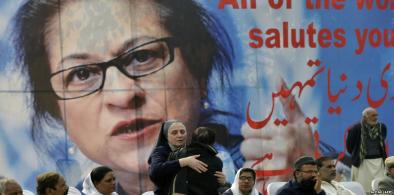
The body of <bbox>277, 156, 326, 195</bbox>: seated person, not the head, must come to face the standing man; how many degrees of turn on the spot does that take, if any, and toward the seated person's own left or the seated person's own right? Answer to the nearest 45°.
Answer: approximately 135° to the seated person's own left

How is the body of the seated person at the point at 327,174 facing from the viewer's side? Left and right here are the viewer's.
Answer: facing the viewer and to the right of the viewer

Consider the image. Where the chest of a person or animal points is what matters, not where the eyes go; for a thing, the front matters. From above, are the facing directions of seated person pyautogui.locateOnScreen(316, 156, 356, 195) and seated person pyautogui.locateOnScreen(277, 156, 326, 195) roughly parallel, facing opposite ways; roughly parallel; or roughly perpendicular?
roughly parallel

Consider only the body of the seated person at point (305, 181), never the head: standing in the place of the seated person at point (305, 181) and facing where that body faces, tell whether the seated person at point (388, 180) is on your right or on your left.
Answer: on your left

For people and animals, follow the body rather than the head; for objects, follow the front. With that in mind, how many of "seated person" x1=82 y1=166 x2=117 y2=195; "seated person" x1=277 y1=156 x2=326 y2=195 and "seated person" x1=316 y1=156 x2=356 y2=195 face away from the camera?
0

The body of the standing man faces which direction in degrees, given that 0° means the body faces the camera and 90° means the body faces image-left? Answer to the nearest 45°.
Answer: approximately 315°

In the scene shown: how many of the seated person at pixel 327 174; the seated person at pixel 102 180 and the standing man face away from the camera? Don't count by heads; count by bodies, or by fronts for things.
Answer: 0

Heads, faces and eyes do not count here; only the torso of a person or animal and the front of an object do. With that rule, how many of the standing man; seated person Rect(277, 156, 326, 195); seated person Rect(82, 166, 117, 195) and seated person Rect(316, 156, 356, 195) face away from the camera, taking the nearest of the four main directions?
0

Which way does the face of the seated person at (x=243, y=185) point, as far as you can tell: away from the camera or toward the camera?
toward the camera

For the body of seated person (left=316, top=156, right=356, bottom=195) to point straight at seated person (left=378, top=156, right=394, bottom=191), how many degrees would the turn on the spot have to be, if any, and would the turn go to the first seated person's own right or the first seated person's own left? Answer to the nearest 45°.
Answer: approximately 90° to the first seated person's own left
